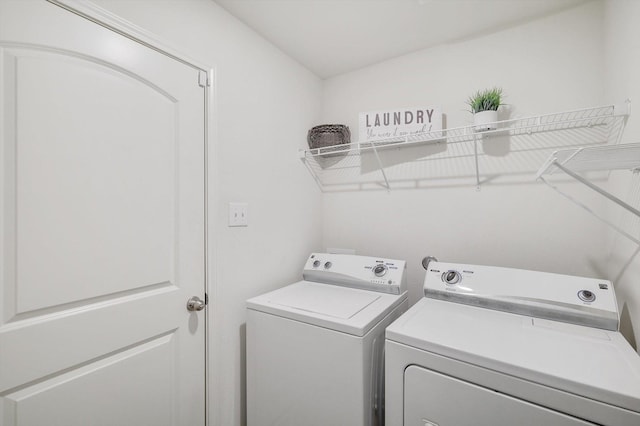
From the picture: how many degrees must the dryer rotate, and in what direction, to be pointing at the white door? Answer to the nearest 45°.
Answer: approximately 45° to its right

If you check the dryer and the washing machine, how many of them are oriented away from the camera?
0

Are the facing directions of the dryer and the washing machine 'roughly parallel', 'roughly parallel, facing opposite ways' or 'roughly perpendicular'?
roughly parallel

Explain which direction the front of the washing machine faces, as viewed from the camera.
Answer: facing the viewer and to the left of the viewer

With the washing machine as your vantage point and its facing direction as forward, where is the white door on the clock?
The white door is roughly at 1 o'clock from the washing machine.

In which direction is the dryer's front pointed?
toward the camera

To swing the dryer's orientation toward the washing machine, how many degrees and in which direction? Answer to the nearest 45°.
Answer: approximately 90° to its right
